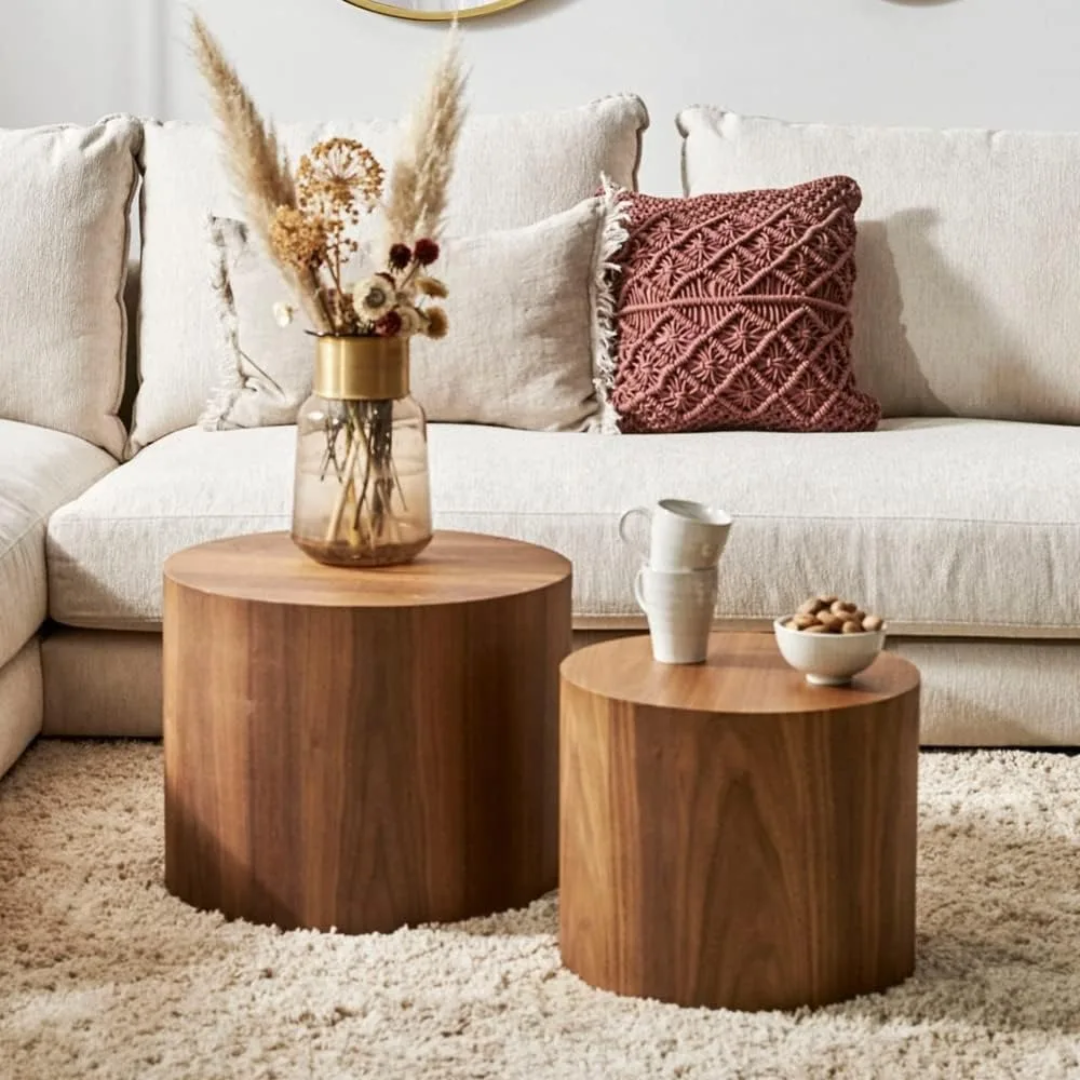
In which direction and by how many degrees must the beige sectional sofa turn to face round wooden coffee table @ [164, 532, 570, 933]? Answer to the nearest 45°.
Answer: approximately 45° to its right

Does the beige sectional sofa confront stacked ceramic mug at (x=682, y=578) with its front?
yes

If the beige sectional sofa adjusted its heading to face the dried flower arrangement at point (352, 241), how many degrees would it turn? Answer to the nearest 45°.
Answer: approximately 45° to its right

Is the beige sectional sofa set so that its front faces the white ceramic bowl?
yes

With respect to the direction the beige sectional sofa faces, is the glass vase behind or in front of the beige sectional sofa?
in front

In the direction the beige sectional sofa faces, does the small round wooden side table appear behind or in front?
in front

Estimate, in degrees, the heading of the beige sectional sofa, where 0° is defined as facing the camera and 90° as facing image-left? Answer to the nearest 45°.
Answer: approximately 0°
